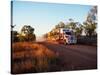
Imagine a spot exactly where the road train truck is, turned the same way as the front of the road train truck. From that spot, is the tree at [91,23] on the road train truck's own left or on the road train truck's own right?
on the road train truck's own left
